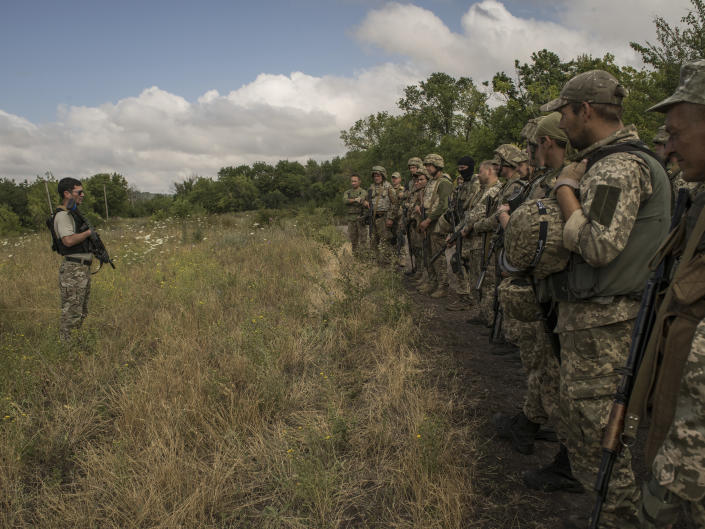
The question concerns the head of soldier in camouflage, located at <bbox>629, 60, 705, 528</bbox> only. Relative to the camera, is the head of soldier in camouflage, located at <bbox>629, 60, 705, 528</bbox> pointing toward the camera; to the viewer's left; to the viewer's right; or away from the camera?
to the viewer's left

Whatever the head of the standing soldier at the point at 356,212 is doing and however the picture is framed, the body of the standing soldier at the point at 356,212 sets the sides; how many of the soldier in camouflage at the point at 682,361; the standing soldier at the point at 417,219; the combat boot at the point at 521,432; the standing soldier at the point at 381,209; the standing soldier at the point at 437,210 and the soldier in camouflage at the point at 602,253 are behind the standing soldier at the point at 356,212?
0

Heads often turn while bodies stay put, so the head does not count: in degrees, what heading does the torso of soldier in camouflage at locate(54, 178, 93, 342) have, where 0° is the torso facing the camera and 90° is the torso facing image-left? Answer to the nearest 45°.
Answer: approximately 270°

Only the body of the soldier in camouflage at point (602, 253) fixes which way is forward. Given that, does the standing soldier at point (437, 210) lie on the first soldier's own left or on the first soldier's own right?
on the first soldier's own right

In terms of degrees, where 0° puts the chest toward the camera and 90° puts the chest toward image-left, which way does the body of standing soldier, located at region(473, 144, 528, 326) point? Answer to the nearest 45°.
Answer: approximately 90°

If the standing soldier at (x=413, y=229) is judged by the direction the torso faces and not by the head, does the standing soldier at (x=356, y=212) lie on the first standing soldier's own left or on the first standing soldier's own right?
on the first standing soldier's own right

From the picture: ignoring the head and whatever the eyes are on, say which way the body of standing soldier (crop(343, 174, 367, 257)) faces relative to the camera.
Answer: toward the camera

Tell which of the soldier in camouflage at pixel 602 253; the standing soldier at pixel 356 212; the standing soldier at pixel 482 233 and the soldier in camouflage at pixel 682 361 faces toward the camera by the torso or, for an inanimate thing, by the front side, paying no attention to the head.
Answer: the standing soldier at pixel 356 212

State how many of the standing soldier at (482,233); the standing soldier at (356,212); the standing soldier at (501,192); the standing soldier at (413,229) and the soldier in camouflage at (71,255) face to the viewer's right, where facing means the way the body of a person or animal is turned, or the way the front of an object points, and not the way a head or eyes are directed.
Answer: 1

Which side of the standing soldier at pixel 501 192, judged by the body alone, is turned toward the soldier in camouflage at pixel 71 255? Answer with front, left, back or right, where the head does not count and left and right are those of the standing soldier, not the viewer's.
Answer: front

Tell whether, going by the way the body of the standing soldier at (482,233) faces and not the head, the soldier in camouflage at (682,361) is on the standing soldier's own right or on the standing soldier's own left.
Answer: on the standing soldier's own left

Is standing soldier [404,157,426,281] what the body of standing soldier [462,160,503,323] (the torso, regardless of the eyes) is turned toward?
no

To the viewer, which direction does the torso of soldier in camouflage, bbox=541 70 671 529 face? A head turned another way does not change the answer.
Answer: to the viewer's left

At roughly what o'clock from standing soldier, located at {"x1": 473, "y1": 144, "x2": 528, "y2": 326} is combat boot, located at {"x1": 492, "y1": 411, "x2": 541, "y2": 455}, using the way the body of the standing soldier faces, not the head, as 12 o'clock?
The combat boot is roughly at 9 o'clock from the standing soldier.

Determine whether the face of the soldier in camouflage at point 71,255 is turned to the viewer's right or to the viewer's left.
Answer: to the viewer's right

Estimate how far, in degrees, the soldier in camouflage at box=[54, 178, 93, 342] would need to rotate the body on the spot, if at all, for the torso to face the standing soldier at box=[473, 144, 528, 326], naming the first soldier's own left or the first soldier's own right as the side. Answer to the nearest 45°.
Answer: approximately 45° to the first soldier's own right
